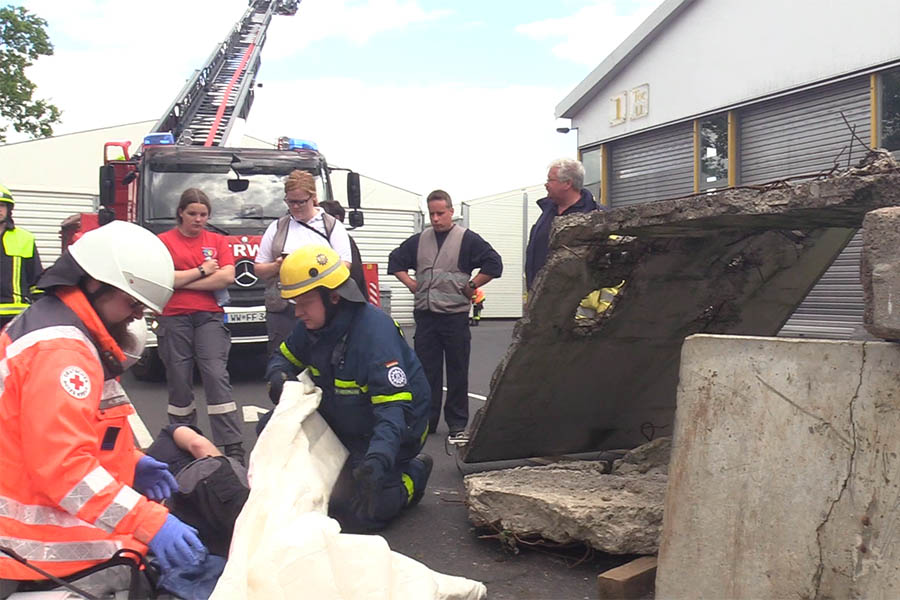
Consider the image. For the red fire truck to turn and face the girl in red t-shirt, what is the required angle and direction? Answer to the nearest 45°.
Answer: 0° — it already faces them

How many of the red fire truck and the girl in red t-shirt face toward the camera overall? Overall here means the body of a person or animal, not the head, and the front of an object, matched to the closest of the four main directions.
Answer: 2

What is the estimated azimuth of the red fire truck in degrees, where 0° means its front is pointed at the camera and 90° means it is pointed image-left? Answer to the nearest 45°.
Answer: approximately 0°

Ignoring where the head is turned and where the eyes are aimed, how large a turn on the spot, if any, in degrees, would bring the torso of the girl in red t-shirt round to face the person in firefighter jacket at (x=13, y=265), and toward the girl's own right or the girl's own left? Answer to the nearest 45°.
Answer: approximately 135° to the girl's own right

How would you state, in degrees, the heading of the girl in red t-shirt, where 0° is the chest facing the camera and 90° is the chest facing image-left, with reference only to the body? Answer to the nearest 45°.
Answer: approximately 0°

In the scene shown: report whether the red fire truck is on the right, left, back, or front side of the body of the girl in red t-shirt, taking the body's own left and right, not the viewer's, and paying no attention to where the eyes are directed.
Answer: back

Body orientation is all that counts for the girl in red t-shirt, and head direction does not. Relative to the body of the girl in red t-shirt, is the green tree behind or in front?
behind

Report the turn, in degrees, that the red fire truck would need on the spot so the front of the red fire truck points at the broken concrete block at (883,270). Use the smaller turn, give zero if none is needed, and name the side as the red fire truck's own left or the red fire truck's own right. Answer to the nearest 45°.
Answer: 0° — it already faces it
